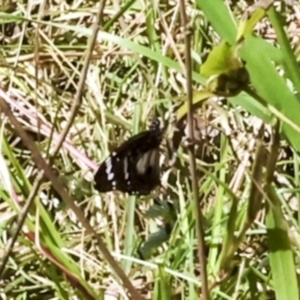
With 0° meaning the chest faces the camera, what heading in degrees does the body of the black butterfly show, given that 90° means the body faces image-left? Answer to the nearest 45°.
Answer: approximately 180°
